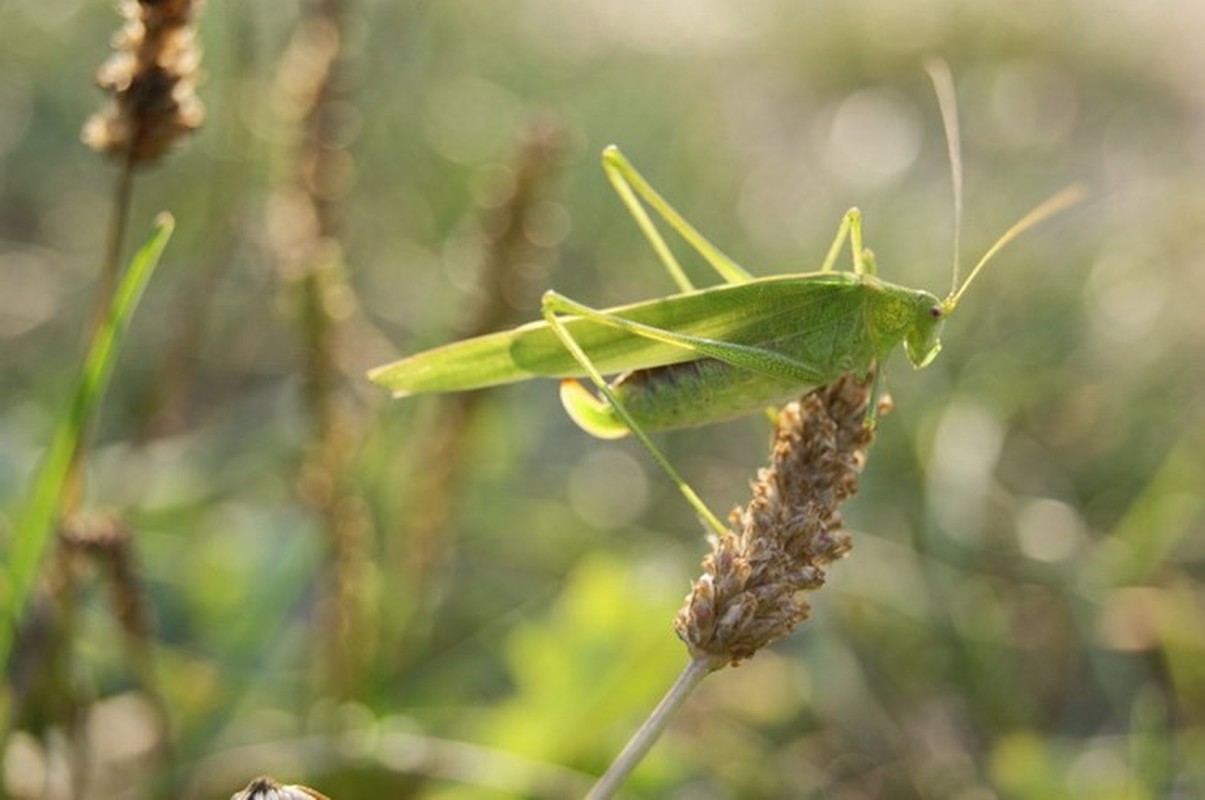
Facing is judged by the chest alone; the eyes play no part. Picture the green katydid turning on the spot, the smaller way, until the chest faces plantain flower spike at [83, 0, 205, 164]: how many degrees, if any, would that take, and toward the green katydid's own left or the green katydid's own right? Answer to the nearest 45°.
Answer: approximately 135° to the green katydid's own left

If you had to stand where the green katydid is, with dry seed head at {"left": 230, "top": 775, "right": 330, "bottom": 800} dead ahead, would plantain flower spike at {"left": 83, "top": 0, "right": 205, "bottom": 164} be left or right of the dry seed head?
right

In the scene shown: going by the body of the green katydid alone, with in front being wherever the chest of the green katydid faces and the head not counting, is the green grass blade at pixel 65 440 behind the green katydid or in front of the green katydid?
behind

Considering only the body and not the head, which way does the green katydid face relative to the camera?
to the viewer's right
